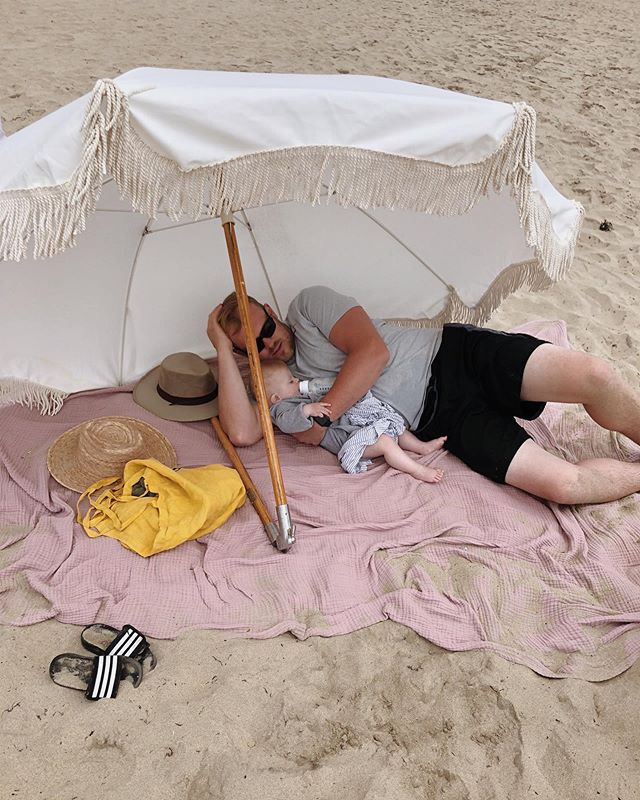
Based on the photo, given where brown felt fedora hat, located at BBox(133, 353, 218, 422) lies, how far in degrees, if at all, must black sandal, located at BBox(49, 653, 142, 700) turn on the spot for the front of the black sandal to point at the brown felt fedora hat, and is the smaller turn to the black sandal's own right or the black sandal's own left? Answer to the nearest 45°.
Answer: approximately 90° to the black sandal's own left

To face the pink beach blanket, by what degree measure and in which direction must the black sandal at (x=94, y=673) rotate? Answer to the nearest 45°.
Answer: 0° — it already faces it

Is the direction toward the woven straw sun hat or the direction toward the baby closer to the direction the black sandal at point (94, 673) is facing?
the baby

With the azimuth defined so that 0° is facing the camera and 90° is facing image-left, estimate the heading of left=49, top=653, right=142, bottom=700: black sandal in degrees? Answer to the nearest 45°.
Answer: approximately 270°

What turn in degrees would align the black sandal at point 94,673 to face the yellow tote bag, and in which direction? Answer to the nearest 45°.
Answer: approximately 90° to its left

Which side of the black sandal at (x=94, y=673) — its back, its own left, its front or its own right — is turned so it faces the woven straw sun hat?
left
